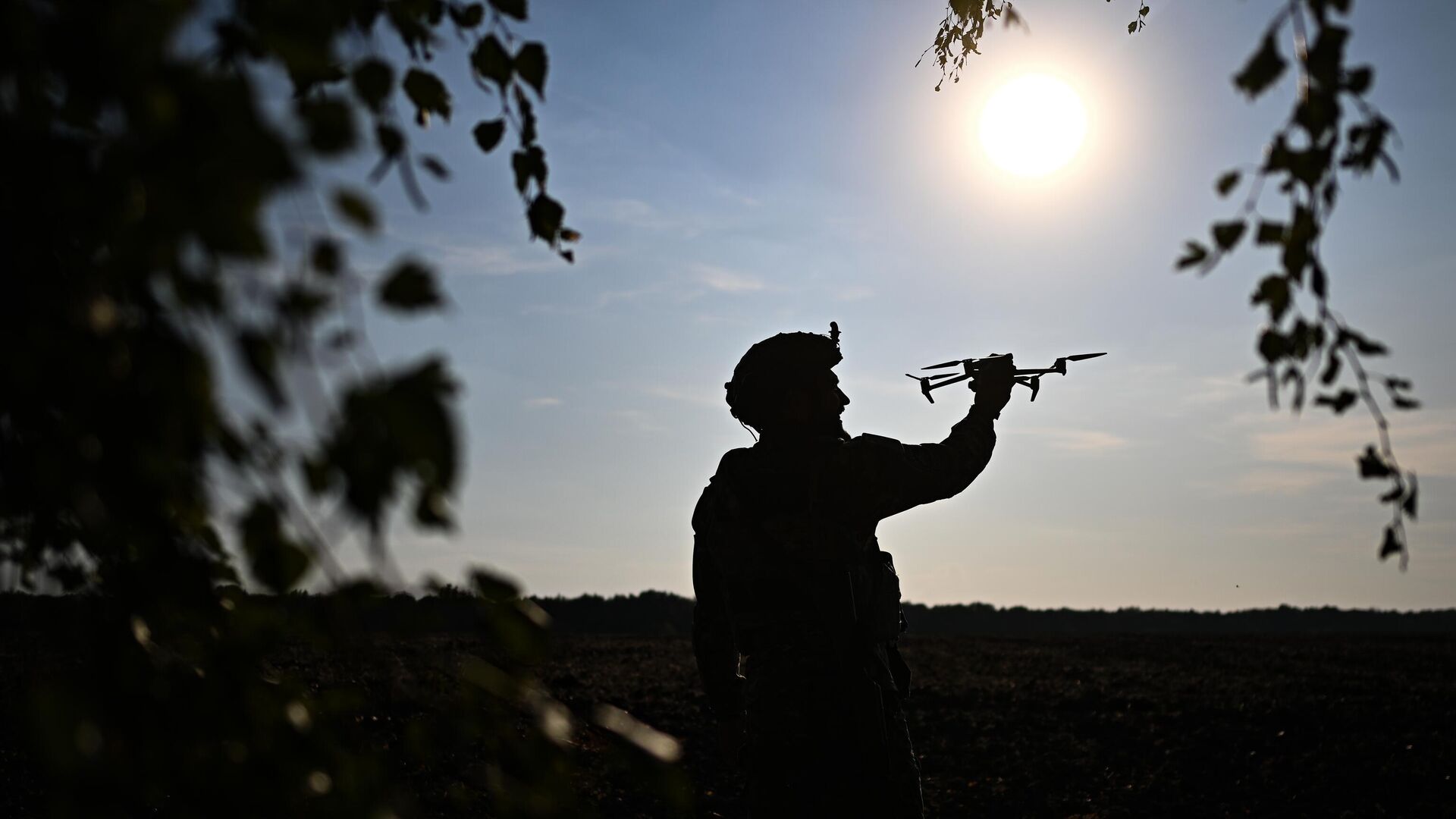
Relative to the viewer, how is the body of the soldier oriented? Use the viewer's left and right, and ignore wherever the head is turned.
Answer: facing away from the viewer and to the right of the viewer

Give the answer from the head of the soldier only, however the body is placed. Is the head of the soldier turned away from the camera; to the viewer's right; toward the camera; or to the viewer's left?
to the viewer's right
